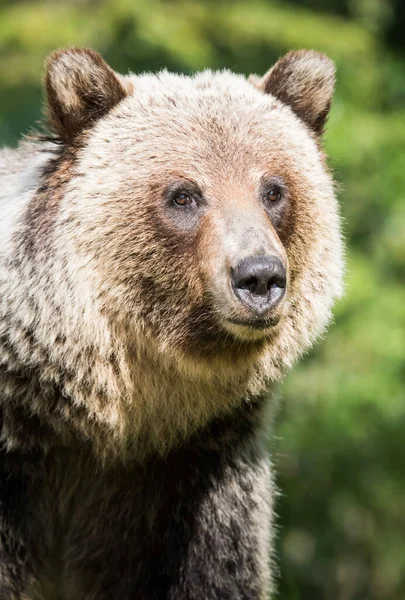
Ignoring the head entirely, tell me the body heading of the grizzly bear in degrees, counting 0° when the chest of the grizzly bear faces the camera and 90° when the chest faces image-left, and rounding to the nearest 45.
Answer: approximately 315°
